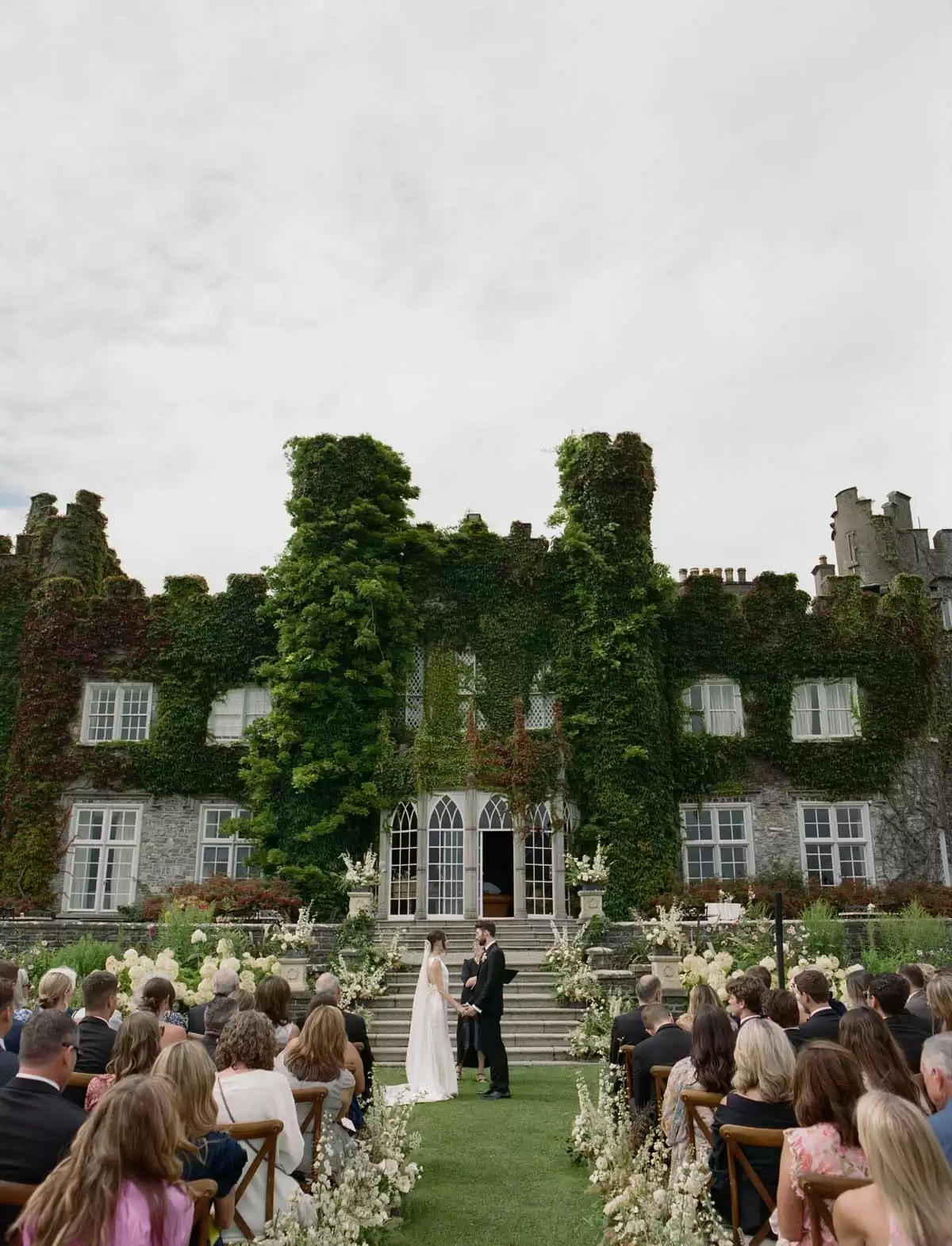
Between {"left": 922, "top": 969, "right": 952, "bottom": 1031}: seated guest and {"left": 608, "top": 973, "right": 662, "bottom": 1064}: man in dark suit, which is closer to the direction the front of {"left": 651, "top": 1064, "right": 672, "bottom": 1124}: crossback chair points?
the man in dark suit

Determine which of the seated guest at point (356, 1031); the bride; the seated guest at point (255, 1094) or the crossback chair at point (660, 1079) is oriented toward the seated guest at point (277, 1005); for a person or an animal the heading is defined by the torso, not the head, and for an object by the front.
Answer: the seated guest at point (255, 1094)

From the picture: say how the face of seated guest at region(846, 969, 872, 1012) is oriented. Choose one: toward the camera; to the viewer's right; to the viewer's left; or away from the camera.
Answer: away from the camera

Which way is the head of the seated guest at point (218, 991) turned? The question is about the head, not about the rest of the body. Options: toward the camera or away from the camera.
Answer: away from the camera

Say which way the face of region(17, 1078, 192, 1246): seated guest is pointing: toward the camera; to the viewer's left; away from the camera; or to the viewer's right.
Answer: away from the camera

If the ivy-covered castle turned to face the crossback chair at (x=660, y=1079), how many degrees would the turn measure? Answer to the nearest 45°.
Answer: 0° — it already faces it

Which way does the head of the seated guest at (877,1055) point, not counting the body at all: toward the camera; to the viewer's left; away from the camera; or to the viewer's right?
away from the camera

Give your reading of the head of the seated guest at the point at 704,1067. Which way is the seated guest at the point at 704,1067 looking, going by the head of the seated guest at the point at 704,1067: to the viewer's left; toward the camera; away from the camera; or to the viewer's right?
away from the camera

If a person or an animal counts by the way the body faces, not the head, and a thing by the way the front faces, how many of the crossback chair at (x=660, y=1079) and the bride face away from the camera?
1

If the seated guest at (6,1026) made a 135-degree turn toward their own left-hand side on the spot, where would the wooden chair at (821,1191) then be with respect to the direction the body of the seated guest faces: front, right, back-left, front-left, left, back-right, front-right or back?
back-left

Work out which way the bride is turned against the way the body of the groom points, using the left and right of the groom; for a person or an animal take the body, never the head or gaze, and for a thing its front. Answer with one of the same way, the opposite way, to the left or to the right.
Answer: the opposite way

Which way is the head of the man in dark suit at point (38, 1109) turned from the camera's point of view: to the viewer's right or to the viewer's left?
to the viewer's right

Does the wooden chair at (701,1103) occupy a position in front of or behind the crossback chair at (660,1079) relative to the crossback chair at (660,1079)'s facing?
behind

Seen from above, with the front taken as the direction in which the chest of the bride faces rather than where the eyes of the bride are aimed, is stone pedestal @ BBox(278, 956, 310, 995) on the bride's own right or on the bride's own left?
on the bride's own left

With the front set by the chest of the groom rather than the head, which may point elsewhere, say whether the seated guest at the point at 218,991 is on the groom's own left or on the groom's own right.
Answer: on the groom's own left

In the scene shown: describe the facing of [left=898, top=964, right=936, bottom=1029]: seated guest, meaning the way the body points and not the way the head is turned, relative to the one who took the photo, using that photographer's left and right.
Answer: facing away from the viewer and to the left of the viewer

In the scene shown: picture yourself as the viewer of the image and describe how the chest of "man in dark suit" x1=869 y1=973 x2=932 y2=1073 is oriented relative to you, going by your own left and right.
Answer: facing away from the viewer and to the left of the viewer

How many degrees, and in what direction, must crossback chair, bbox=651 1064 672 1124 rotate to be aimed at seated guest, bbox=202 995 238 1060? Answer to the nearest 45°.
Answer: approximately 90° to its left

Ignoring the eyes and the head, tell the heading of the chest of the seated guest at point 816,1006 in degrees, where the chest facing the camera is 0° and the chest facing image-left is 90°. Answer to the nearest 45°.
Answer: approximately 135°
